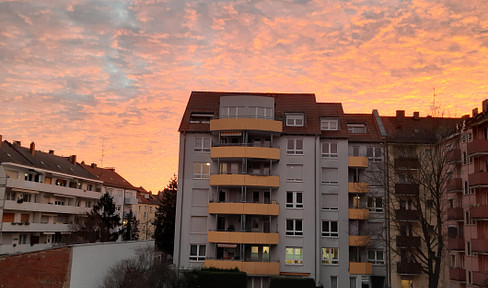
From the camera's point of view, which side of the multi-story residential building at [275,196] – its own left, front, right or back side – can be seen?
front

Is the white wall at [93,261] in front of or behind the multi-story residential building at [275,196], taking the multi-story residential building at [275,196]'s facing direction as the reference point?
in front
